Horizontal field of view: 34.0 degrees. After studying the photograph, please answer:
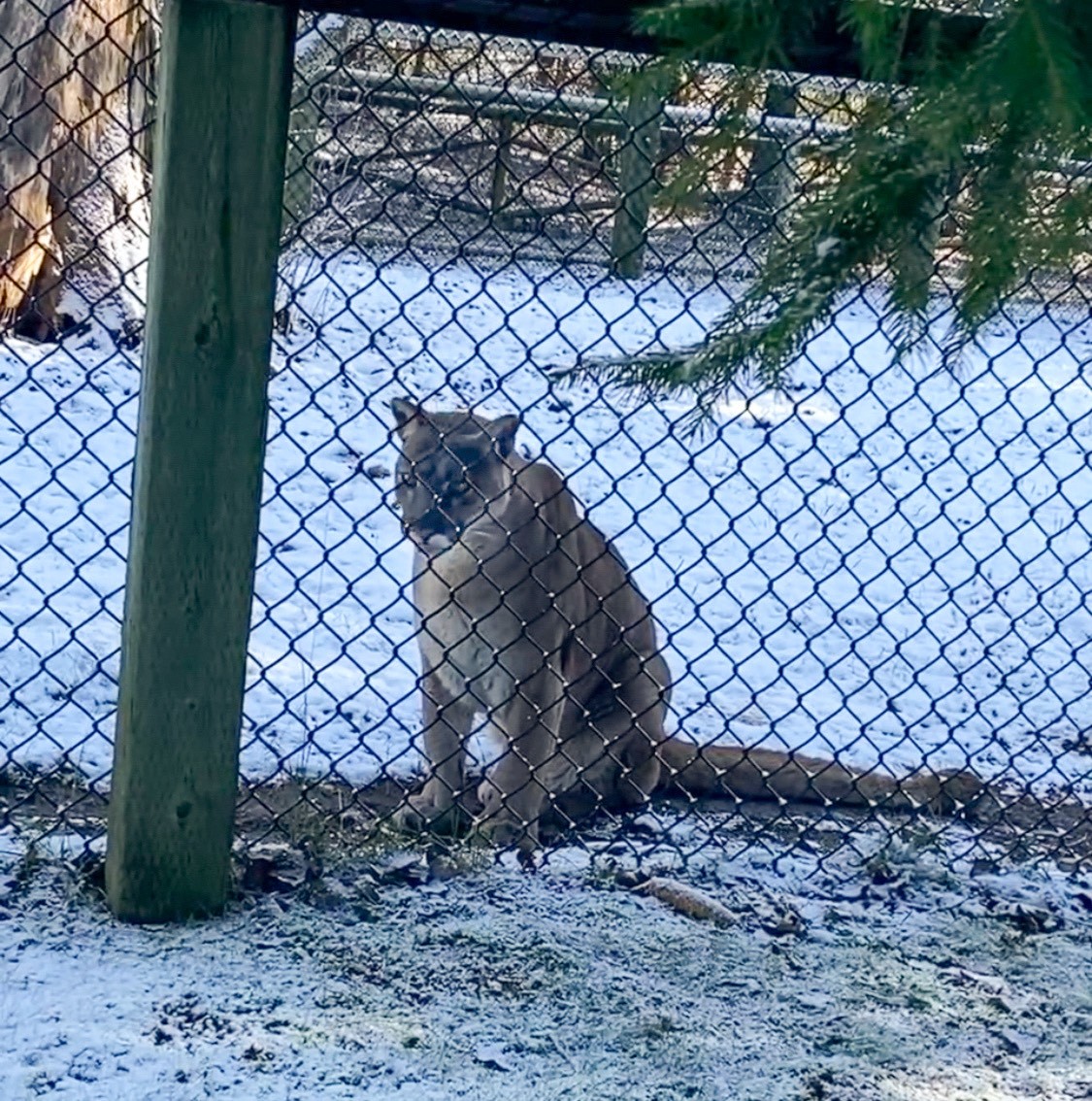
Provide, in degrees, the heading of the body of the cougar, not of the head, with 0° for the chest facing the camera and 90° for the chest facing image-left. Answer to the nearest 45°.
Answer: approximately 45°

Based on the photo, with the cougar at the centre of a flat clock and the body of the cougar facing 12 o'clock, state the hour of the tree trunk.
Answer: The tree trunk is roughly at 3 o'clock from the cougar.

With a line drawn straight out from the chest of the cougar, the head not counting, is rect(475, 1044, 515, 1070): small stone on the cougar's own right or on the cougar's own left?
on the cougar's own left

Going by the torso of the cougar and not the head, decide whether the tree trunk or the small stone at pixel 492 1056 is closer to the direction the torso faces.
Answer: the small stone

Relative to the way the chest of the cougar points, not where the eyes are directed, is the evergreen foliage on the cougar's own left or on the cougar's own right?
on the cougar's own left
